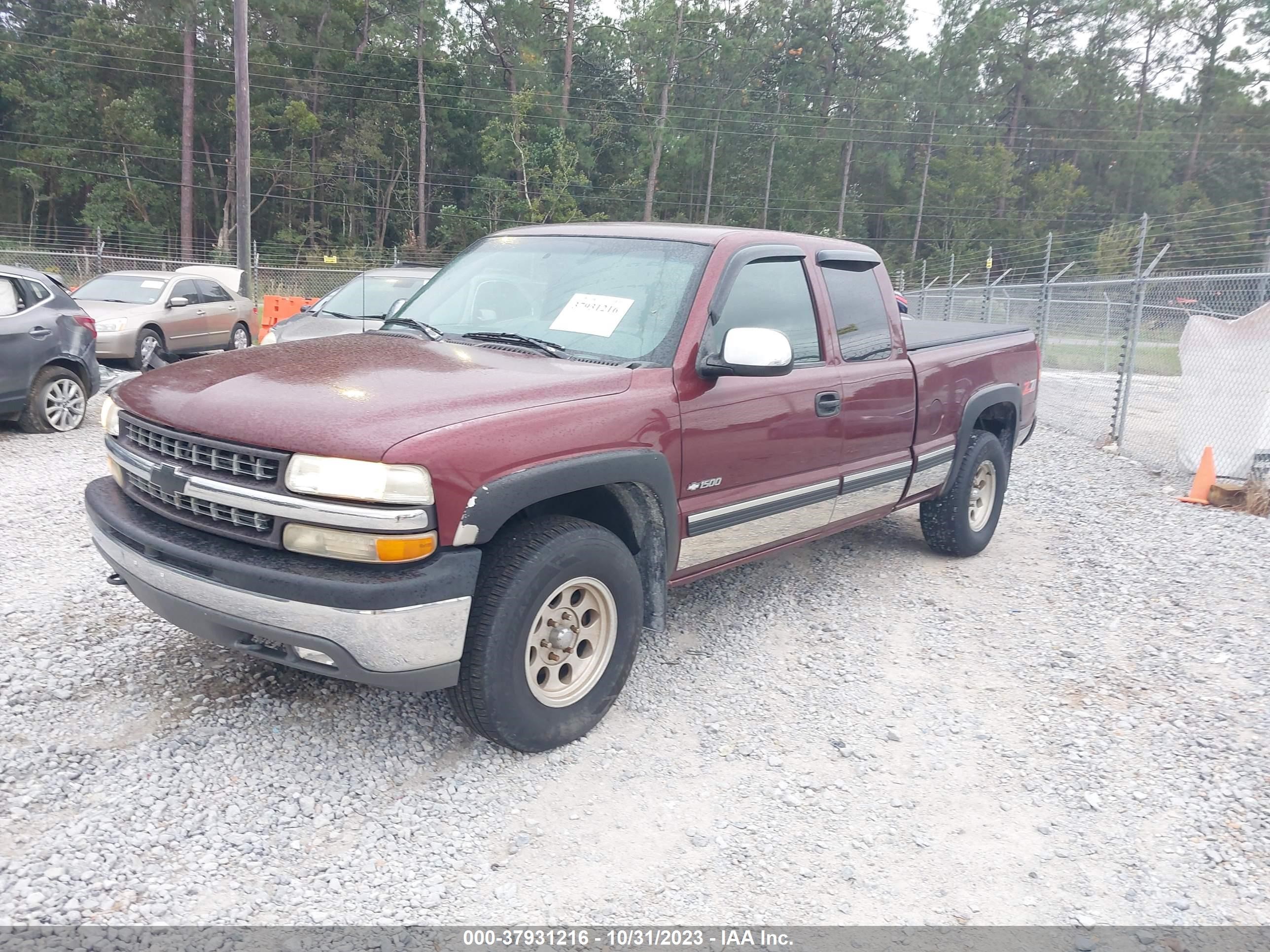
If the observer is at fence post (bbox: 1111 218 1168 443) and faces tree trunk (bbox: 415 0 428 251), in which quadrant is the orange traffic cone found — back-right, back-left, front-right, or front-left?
back-left

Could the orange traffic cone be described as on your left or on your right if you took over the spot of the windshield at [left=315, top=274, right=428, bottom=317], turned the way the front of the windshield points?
on your left

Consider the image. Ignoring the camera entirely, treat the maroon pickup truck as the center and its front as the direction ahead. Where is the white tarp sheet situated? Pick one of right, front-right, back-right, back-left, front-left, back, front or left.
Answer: back

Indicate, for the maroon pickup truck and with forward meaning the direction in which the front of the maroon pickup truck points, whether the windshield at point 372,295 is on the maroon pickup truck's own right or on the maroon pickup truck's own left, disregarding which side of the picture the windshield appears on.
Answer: on the maroon pickup truck's own right

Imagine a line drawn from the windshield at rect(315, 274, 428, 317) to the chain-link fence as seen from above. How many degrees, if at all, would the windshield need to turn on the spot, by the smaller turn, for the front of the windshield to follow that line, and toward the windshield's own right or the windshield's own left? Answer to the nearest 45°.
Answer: approximately 135° to the windshield's own left

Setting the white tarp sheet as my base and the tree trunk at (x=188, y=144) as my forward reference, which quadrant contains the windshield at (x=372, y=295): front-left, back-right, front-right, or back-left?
front-left

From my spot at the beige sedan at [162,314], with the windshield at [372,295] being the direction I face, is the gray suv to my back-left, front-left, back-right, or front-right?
front-right

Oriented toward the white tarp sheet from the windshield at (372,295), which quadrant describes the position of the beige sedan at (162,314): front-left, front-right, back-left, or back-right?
back-left

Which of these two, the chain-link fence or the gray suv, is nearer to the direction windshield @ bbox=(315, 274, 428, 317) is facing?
the gray suv

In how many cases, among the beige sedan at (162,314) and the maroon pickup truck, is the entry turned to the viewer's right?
0

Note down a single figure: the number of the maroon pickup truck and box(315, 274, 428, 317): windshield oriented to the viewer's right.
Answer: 0

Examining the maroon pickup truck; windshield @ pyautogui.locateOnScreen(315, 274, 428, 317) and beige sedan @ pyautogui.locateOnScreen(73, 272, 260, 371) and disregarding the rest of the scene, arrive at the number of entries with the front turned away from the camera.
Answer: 0

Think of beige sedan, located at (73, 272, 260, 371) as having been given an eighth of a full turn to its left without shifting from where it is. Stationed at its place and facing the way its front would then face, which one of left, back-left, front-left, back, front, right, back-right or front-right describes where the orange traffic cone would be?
front-left

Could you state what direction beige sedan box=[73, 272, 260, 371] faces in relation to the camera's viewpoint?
facing the viewer and to the left of the viewer

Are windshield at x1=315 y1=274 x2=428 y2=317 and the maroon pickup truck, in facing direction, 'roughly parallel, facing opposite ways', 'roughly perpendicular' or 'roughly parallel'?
roughly parallel
